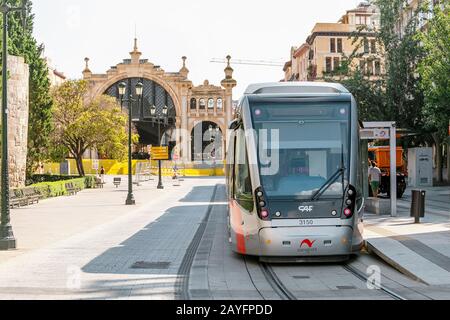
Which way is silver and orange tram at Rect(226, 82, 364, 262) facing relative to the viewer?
toward the camera

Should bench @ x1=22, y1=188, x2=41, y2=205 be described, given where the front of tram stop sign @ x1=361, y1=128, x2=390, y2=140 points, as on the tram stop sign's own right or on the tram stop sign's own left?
on the tram stop sign's own right

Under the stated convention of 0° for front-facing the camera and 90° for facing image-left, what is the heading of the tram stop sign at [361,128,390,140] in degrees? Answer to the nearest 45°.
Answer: approximately 0°

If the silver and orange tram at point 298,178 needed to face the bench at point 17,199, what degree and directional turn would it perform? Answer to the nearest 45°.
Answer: approximately 135° to its right

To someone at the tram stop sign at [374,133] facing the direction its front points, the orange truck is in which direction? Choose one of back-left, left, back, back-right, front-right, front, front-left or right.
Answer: back

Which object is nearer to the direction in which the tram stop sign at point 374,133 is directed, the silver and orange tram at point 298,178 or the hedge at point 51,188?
the silver and orange tram

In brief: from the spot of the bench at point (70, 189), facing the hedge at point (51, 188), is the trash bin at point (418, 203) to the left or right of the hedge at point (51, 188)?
left

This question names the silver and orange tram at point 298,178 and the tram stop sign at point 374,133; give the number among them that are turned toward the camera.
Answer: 2
